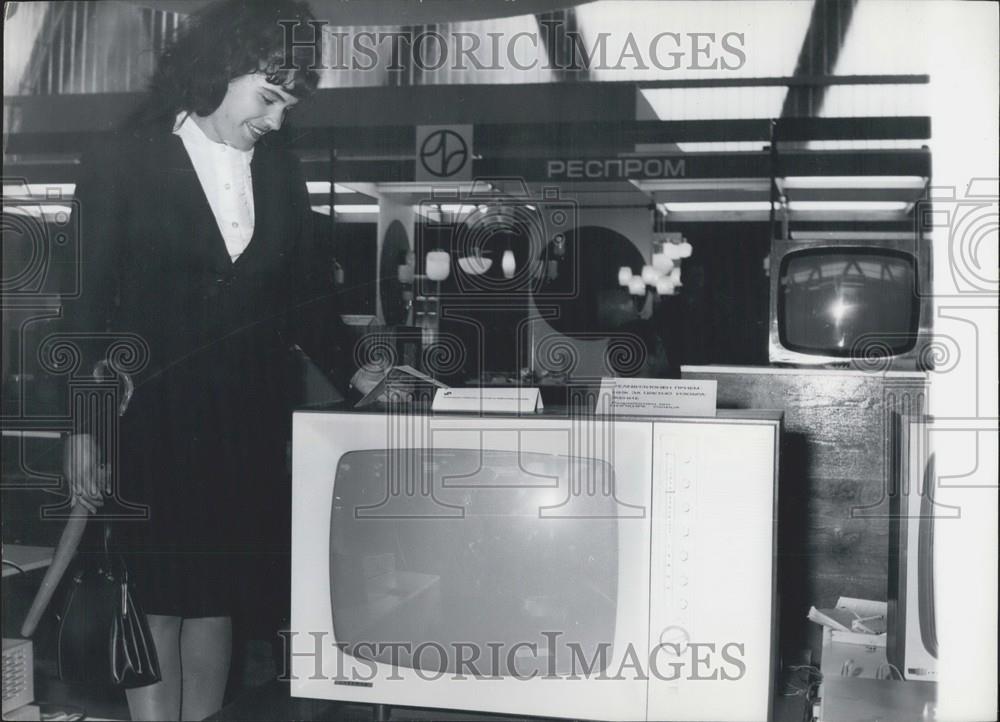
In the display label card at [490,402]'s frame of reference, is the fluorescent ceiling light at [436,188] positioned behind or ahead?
behind

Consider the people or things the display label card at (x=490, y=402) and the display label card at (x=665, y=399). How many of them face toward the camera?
2

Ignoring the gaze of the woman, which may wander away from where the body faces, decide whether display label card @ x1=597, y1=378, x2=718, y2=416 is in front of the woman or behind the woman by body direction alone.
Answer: in front

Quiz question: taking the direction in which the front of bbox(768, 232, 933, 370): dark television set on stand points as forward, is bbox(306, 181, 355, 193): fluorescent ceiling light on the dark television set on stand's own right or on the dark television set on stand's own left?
on the dark television set on stand's own right

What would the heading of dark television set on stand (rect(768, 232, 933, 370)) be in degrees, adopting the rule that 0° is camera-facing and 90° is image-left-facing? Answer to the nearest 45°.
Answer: approximately 0°

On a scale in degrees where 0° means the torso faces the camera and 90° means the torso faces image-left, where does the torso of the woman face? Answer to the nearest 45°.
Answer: approximately 315°

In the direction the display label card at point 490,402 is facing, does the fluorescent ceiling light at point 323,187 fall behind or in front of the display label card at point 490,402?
behind

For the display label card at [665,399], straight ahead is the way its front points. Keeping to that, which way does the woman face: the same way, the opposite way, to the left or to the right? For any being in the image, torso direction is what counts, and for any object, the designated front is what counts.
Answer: to the left
